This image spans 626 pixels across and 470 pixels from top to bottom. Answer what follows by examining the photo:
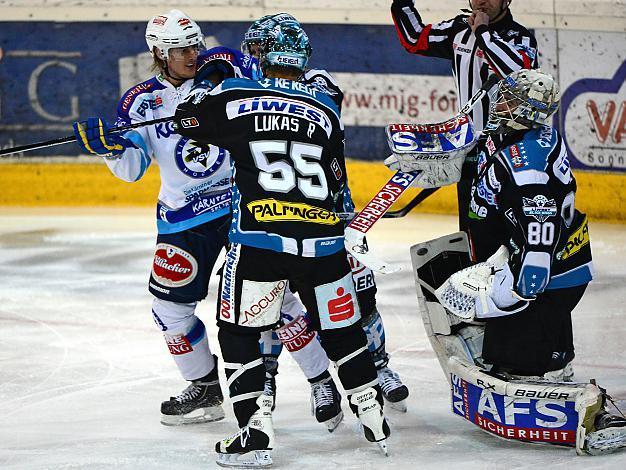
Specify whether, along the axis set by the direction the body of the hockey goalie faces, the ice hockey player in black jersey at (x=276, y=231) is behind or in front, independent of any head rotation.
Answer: in front

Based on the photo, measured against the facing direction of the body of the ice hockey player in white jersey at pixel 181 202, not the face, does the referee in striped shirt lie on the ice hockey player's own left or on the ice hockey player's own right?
on the ice hockey player's own left

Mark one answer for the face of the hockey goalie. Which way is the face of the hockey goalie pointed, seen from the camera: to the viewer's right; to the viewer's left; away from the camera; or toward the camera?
to the viewer's left

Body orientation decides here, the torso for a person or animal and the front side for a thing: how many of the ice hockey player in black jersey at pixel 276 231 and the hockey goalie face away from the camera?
1

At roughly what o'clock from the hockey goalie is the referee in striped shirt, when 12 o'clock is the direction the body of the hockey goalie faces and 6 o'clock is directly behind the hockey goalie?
The referee in striped shirt is roughly at 3 o'clock from the hockey goalie.

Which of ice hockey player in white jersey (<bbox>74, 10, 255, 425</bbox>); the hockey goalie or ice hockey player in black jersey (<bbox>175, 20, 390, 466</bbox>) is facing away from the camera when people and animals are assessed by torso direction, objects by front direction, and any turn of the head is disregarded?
the ice hockey player in black jersey

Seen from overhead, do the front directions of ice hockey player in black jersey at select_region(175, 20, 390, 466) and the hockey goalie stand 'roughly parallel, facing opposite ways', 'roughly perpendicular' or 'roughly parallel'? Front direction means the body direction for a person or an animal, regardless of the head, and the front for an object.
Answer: roughly perpendicular

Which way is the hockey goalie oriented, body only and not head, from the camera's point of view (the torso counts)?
to the viewer's left

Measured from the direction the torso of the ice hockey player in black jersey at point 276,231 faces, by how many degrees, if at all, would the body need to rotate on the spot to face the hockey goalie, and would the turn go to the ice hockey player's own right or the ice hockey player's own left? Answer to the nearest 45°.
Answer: approximately 90° to the ice hockey player's own right

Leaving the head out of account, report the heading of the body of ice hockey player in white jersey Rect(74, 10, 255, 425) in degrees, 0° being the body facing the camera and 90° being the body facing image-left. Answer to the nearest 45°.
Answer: approximately 315°

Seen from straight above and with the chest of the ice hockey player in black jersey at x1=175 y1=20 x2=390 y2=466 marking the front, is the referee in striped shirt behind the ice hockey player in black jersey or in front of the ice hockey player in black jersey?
in front

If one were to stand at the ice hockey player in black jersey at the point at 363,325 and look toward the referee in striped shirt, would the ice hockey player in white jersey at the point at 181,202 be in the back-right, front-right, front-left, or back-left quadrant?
back-left

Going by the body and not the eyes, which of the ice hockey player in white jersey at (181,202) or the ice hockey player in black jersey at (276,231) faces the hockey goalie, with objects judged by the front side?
the ice hockey player in white jersey

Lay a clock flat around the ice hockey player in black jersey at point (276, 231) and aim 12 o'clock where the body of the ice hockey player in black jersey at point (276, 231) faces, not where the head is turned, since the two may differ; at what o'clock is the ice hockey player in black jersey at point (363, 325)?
the ice hockey player in black jersey at point (363, 325) is roughly at 1 o'clock from the ice hockey player in black jersey at point (276, 231).

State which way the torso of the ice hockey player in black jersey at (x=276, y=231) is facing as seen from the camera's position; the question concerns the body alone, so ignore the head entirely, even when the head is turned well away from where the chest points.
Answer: away from the camera

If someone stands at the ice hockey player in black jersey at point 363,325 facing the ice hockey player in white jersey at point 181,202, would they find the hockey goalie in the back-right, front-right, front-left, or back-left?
back-left
